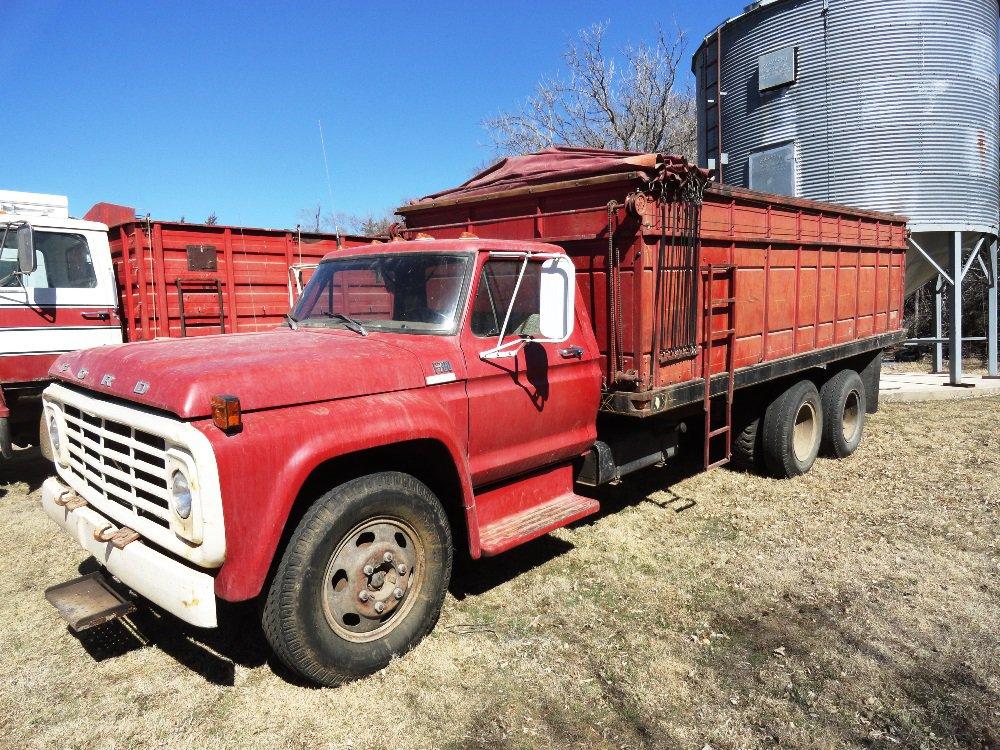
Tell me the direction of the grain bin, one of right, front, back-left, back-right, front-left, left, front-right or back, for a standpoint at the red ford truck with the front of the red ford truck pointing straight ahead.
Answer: back

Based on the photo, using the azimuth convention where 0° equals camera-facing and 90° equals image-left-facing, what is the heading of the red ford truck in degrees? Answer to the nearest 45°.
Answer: approximately 45°
